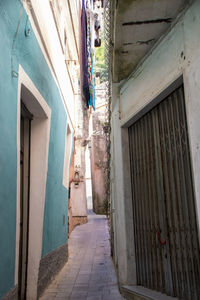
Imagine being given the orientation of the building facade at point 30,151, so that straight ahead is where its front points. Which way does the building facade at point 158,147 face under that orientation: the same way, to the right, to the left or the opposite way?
the opposite way

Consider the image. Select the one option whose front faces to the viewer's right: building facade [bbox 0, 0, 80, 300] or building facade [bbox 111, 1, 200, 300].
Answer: building facade [bbox 0, 0, 80, 300]

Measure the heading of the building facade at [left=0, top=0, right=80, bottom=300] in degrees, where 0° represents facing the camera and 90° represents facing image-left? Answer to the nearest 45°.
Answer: approximately 270°

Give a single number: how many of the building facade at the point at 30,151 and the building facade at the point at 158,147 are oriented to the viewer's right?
1

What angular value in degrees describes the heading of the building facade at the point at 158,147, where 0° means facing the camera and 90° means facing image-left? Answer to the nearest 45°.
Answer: approximately 45°
